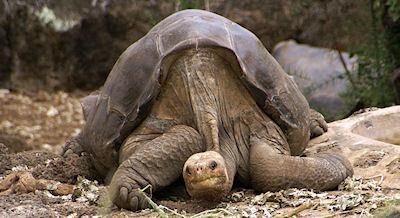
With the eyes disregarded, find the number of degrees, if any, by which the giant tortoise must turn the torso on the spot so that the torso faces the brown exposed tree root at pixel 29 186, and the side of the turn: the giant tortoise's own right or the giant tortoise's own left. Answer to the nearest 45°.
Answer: approximately 90° to the giant tortoise's own right

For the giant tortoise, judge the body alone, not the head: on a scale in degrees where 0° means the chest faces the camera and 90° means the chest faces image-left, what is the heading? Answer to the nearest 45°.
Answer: approximately 0°
